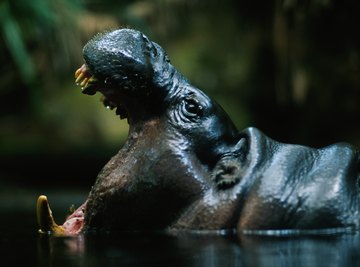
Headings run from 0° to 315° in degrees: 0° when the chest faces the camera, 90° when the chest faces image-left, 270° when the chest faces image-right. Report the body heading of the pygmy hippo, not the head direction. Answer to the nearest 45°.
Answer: approximately 90°
